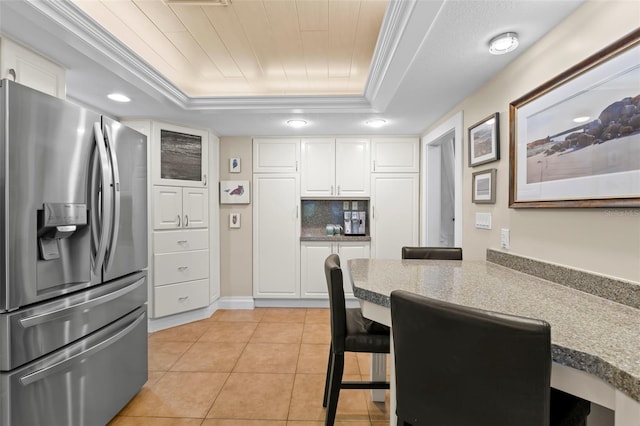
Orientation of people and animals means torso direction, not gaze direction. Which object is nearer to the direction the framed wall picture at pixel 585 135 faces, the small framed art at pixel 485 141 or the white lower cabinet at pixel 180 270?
the white lower cabinet

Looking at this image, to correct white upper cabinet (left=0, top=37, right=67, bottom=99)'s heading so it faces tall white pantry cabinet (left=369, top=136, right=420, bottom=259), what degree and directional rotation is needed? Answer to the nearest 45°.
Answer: approximately 45° to its left

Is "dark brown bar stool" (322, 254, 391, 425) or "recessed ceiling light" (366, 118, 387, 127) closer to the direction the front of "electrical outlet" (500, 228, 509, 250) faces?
the dark brown bar stool

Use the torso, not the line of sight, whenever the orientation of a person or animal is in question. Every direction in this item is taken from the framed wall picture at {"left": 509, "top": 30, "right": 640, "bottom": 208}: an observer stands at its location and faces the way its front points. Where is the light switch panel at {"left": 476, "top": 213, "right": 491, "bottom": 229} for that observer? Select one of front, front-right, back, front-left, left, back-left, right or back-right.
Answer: right

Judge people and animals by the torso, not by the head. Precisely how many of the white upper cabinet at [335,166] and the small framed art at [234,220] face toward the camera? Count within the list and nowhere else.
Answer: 2

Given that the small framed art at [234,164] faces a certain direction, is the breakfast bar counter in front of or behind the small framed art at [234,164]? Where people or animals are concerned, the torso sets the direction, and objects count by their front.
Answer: in front

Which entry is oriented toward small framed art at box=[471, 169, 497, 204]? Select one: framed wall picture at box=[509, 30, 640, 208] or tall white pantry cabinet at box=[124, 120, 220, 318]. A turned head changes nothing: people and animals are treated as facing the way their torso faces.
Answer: the tall white pantry cabinet

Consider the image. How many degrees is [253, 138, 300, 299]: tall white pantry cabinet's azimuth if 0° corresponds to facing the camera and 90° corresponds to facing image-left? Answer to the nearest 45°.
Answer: approximately 0°

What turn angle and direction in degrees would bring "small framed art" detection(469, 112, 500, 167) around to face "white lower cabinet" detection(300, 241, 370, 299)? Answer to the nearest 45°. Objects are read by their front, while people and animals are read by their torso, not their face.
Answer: approximately 90° to its right

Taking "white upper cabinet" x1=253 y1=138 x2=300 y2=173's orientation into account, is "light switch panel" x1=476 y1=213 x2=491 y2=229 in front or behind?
in front

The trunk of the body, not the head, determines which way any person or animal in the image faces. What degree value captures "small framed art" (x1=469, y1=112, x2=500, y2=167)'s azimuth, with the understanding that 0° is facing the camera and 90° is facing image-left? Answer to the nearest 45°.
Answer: approximately 45°
